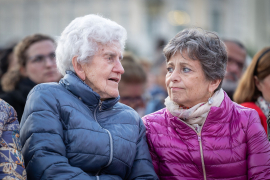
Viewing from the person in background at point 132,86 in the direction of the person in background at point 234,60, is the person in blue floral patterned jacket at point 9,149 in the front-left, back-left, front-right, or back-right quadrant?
back-right

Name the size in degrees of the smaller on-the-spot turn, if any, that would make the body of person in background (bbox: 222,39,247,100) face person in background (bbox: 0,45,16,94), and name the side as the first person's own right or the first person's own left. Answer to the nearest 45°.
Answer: approximately 90° to the first person's own right

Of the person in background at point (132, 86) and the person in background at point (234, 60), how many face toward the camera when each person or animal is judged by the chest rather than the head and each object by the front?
2

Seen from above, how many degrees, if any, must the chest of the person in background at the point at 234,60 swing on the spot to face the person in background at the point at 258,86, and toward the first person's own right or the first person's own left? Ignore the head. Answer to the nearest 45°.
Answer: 0° — they already face them

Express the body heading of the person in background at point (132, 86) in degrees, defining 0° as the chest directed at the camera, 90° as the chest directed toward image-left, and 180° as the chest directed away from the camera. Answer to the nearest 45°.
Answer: approximately 0°

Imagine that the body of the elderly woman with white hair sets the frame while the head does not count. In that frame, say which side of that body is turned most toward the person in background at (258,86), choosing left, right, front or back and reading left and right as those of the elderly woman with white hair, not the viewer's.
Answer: left

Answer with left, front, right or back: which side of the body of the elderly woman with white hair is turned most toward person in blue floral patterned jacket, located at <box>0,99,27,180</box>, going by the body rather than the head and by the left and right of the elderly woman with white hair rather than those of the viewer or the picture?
right

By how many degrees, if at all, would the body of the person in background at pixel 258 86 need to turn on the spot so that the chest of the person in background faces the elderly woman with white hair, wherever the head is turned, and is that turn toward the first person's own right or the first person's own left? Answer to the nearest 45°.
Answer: approximately 90° to the first person's own right
